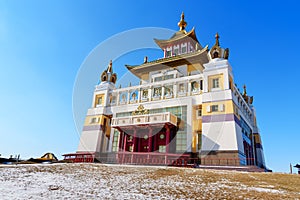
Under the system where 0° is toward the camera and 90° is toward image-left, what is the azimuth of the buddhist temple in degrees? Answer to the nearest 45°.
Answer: approximately 45°
